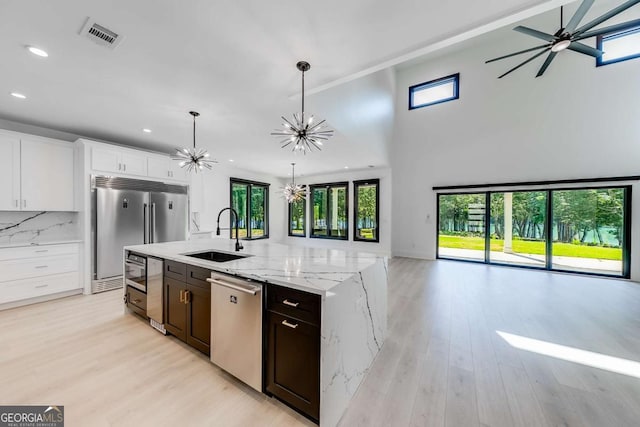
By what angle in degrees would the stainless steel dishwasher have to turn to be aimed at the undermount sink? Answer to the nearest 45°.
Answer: approximately 135° to its right

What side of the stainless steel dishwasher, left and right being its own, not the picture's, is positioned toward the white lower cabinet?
right

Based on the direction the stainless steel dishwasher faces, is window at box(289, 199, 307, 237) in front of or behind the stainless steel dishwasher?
behind

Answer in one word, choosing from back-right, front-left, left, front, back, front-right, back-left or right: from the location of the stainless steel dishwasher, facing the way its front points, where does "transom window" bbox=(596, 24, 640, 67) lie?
back-left

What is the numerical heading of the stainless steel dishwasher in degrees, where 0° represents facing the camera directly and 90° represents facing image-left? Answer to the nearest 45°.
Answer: approximately 45°

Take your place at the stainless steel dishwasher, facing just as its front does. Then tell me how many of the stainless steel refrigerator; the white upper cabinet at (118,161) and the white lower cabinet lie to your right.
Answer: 3

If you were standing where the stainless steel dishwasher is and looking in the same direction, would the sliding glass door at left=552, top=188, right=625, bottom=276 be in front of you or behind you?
behind

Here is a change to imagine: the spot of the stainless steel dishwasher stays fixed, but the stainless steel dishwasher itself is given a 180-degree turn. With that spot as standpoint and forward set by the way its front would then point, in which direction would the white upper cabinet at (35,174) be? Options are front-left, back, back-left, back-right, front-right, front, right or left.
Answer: left

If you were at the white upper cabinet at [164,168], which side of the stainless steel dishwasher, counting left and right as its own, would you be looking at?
right

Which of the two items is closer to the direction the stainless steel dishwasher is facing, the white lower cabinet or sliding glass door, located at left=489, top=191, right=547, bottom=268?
the white lower cabinet

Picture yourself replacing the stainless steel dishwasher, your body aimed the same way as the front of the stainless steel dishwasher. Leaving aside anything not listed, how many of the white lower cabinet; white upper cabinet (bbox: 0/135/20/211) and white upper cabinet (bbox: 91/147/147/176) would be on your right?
3

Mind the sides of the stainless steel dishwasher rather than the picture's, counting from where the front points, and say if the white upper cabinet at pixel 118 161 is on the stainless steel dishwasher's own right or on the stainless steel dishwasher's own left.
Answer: on the stainless steel dishwasher's own right

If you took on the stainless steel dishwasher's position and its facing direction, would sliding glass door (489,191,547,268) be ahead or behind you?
behind

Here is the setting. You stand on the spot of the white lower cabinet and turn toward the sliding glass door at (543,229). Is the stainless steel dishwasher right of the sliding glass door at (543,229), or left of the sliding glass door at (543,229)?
right

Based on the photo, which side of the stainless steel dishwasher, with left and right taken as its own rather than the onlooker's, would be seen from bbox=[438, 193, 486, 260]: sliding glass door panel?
back
